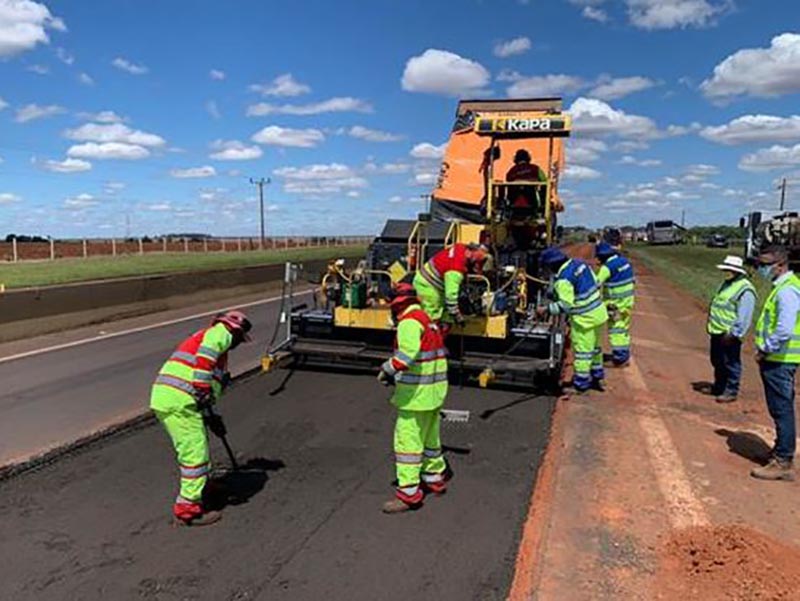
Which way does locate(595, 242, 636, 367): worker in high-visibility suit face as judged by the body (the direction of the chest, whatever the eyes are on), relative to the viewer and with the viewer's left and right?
facing to the left of the viewer

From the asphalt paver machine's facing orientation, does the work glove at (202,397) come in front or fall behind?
behind

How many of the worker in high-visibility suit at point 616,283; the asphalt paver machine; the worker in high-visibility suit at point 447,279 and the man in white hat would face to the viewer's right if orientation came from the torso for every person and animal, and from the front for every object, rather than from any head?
1

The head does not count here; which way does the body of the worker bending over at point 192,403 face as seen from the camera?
to the viewer's right

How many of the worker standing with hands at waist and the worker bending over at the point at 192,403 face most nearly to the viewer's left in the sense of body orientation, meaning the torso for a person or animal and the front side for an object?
1

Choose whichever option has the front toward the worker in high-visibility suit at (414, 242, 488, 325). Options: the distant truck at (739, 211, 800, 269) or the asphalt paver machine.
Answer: the distant truck

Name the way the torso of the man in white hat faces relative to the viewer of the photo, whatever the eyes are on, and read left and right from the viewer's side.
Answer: facing the viewer and to the left of the viewer

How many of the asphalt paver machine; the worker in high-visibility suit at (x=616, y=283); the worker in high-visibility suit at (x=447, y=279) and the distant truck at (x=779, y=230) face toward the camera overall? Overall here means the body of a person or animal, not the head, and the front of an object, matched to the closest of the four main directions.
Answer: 1

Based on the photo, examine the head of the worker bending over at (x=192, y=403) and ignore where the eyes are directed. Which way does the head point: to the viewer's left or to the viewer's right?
to the viewer's right

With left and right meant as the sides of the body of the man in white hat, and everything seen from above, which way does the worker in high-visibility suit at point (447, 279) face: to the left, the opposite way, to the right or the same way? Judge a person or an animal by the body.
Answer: the opposite way

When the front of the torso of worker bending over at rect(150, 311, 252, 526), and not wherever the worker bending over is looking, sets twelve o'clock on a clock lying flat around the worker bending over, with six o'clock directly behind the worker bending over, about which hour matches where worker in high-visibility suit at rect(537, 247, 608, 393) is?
The worker in high-visibility suit is roughly at 11 o'clock from the worker bending over.

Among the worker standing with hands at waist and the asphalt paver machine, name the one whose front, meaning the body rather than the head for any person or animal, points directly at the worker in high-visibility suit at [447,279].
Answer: the worker standing with hands at waist

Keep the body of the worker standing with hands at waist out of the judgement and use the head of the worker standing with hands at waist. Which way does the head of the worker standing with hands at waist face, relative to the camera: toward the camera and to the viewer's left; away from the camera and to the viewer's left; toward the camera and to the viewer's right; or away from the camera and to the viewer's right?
toward the camera and to the viewer's left

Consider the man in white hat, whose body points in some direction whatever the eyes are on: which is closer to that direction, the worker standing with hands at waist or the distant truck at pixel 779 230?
the worker standing with hands at waist

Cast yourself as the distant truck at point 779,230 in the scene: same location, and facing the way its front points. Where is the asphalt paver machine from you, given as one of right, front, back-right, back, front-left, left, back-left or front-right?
front

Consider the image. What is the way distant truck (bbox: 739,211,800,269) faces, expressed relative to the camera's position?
facing the viewer

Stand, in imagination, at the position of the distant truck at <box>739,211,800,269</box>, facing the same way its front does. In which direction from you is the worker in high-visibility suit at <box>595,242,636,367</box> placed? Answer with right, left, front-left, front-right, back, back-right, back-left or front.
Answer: front

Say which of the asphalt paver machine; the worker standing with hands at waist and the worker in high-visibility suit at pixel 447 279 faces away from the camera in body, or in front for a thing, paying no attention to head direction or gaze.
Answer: the asphalt paver machine

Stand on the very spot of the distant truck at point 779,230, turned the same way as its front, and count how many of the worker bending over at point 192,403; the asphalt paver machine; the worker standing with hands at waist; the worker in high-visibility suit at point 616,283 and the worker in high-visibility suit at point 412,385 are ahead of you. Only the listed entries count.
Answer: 5

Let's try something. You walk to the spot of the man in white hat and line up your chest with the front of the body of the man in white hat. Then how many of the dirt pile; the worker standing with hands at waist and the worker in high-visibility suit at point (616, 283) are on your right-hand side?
1

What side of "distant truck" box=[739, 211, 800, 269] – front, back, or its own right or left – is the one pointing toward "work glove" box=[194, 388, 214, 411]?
front
